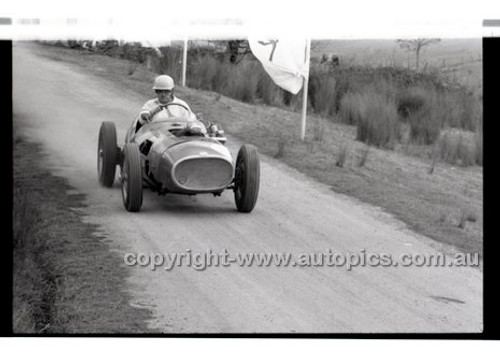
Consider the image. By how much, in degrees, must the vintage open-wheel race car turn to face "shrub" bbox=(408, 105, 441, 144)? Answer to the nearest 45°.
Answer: approximately 135° to its left

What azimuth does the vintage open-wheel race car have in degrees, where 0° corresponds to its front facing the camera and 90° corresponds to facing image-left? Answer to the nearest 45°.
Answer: approximately 0°

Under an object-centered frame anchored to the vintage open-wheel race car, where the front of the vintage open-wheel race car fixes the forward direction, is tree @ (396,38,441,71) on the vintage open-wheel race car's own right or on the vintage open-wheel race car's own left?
on the vintage open-wheel race car's own left

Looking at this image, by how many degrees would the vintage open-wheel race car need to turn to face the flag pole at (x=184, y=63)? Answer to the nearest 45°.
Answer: approximately 180°
